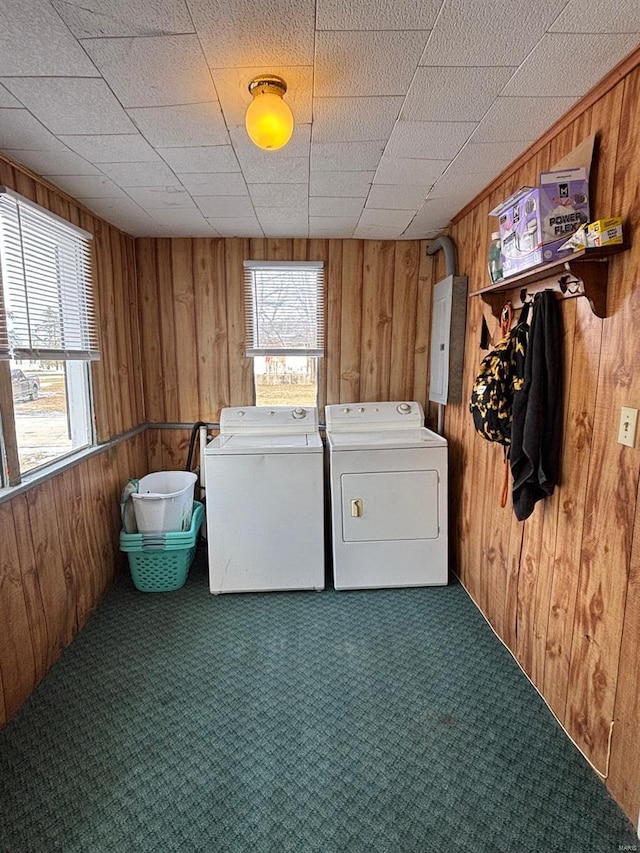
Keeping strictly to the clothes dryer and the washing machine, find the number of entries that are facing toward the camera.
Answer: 2

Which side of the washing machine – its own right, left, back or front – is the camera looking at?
front

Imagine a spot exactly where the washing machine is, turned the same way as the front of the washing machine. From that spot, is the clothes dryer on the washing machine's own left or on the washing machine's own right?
on the washing machine's own left

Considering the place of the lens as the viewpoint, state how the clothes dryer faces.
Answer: facing the viewer

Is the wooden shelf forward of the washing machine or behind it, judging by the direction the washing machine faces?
forward

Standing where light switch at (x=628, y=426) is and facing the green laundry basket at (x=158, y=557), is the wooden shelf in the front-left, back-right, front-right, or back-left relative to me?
front-right

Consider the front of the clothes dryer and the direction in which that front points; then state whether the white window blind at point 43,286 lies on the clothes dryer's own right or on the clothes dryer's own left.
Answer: on the clothes dryer's own right

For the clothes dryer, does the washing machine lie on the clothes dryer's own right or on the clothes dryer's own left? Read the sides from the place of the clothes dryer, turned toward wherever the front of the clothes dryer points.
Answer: on the clothes dryer's own right

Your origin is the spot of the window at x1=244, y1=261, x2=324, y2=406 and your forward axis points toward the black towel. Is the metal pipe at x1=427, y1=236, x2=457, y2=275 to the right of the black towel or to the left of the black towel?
left
